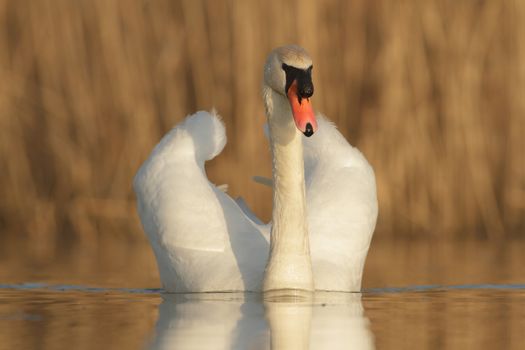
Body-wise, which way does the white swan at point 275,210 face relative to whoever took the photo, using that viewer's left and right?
facing the viewer
